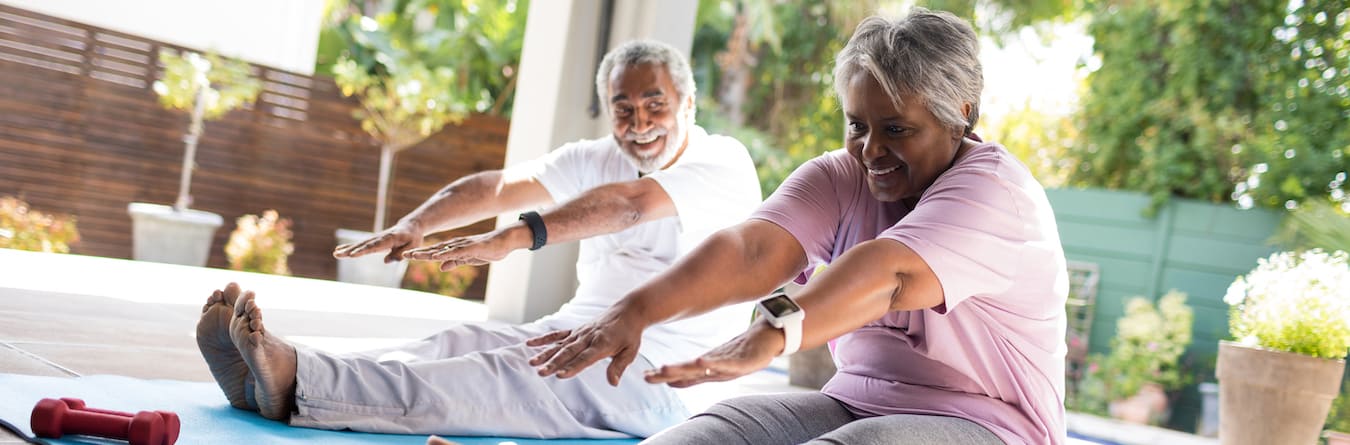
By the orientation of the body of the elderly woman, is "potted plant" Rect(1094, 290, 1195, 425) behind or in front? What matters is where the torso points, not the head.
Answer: behind

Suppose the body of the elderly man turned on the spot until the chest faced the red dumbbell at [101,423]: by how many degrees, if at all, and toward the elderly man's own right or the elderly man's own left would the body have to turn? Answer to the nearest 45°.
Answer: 0° — they already face it

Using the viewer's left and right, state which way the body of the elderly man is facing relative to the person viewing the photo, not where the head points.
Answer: facing the viewer and to the left of the viewer

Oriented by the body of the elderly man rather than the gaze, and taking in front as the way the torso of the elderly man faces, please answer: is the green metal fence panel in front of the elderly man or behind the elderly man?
behind

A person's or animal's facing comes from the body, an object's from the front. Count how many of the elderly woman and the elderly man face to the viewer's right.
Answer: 0

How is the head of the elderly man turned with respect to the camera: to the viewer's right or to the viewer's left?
to the viewer's left

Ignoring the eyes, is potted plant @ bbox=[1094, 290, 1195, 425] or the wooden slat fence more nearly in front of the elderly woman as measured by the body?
the wooden slat fence

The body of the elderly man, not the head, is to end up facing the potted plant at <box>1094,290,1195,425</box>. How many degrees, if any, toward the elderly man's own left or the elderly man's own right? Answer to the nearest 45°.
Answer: approximately 180°

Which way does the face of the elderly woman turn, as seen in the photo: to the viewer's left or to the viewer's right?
to the viewer's left

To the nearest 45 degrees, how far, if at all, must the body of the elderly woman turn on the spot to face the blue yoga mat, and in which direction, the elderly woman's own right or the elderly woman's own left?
approximately 45° to the elderly woman's own right

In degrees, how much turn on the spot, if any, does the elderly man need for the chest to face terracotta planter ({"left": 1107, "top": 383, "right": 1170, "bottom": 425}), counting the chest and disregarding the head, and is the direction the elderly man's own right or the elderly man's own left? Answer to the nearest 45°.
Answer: approximately 180°
